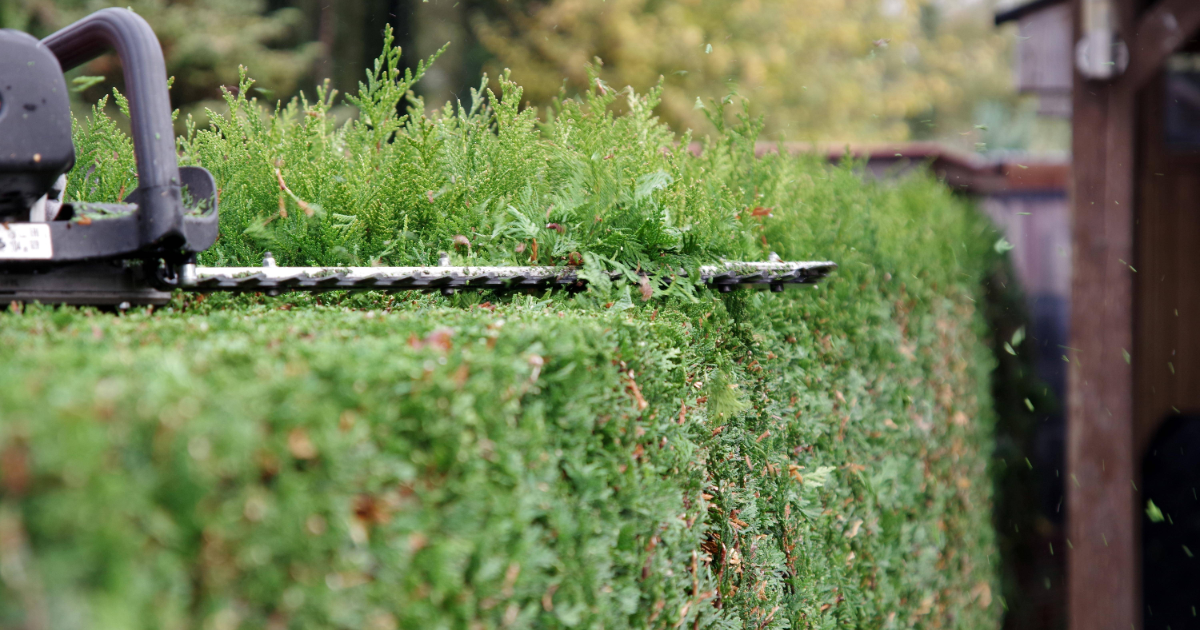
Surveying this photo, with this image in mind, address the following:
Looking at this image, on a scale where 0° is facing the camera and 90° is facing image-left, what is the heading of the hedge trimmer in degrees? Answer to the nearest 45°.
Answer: approximately 270°

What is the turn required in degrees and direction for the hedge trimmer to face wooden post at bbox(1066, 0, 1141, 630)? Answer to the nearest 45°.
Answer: approximately 45° to its left

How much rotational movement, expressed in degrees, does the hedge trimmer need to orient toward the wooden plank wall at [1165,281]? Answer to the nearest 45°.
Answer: approximately 45° to its left

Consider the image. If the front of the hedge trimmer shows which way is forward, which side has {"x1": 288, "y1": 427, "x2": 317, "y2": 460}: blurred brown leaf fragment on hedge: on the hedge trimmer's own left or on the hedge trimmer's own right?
on the hedge trimmer's own right

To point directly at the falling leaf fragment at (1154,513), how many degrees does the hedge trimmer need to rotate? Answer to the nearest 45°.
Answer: approximately 45° to its left
